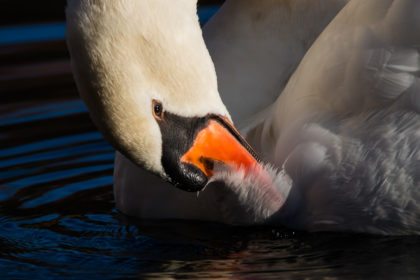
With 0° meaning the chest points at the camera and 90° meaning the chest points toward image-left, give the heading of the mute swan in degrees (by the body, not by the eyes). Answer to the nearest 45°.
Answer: approximately 90°
